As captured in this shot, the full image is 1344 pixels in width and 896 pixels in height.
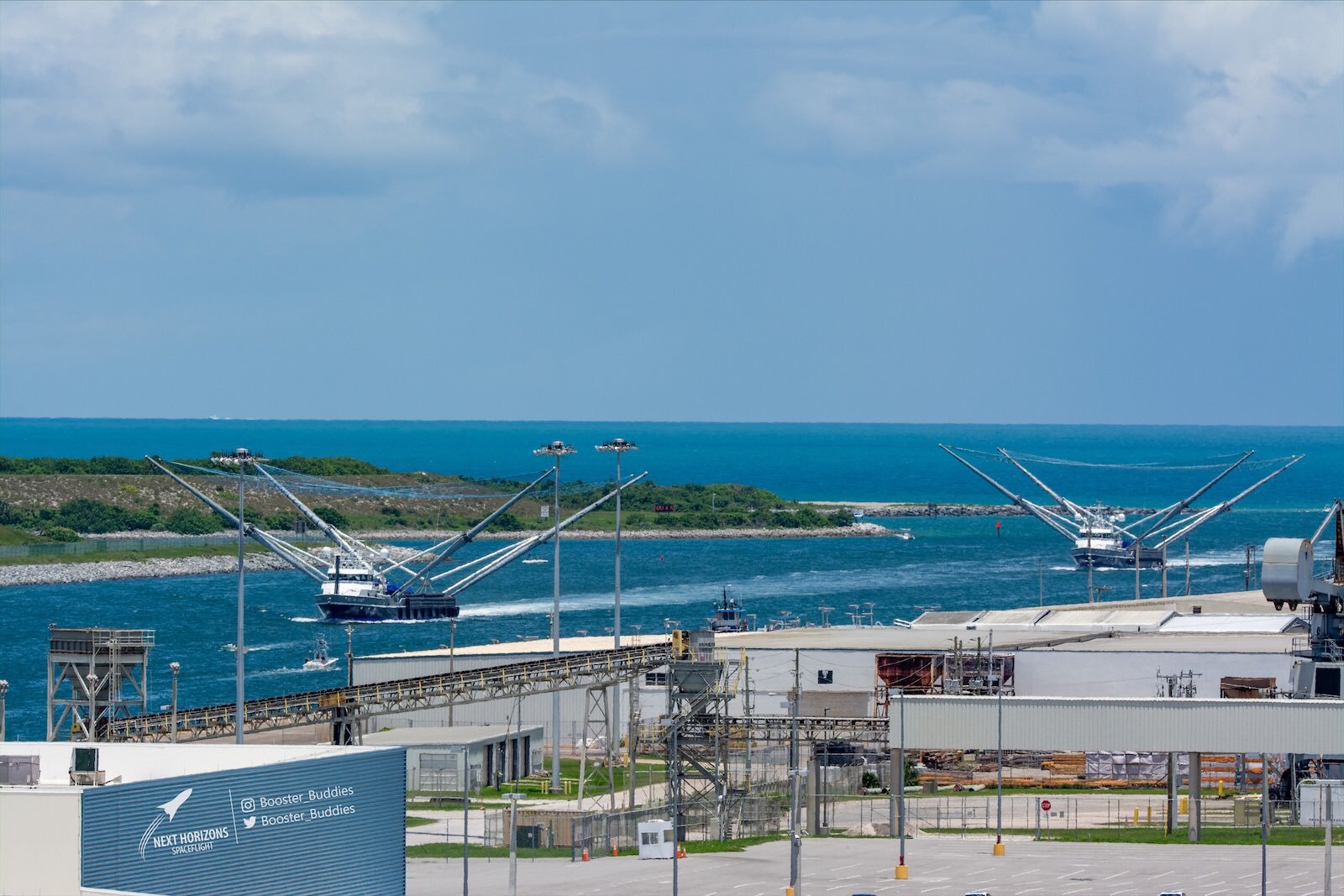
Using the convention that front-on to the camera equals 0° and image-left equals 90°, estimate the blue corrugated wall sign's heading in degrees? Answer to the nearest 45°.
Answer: approximately 45°
